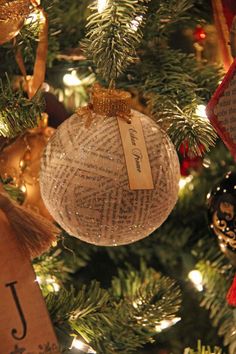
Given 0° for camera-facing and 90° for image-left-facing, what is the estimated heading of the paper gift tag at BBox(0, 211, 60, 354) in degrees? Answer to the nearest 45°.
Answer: approximately 0°
